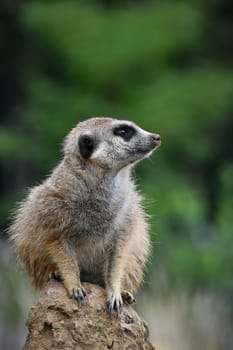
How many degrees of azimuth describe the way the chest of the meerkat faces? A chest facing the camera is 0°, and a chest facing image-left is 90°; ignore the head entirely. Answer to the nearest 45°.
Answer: approximately 315°
